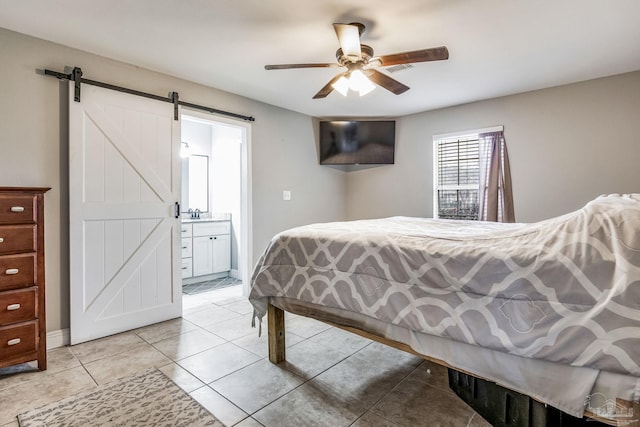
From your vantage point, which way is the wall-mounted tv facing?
toward the camera

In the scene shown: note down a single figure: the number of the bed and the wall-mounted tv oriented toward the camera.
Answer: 1

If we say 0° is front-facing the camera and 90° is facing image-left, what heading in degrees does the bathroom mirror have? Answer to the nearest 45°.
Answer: approximately 315°

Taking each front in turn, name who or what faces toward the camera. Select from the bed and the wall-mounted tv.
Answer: the wall-mounted tv

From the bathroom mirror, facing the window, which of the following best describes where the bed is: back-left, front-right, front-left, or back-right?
front-right

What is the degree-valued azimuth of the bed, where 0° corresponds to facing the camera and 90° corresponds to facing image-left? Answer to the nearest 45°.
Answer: approximately 135°

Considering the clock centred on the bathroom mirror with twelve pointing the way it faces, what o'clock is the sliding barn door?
The sliding barn door is roughly at 2 o'clock from the bathroom mirror.

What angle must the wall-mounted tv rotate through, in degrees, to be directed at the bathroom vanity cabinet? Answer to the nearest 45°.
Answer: approximately 90° to its right

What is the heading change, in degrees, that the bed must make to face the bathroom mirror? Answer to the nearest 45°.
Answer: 0° — it already faces it

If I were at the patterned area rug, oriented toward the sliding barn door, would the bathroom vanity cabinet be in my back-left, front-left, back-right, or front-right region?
front-right

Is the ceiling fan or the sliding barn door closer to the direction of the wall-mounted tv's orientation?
the ceiling fan

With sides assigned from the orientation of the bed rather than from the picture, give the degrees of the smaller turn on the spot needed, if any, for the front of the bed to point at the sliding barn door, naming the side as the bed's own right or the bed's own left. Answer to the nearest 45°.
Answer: approximately 45° to the bed's own left

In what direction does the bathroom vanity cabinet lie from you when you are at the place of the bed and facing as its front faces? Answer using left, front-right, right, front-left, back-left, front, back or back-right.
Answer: front

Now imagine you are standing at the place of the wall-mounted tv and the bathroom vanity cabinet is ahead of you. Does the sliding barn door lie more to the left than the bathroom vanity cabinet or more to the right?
left
